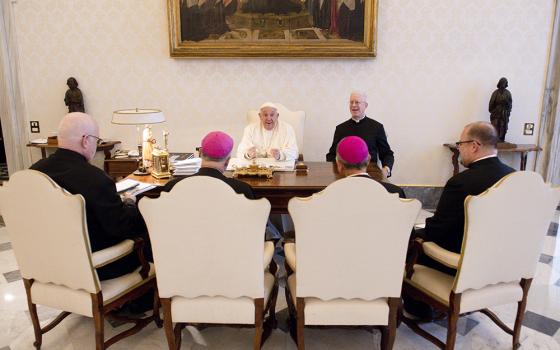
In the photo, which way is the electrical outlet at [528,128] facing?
toward the camera

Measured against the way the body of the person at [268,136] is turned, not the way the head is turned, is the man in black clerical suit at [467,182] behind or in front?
in front

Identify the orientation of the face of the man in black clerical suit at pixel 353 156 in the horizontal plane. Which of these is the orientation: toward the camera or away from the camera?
away from the camera

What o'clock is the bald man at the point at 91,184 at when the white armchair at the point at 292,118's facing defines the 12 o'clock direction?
The bald man is roughly at 1 o'clock from the white armchair.

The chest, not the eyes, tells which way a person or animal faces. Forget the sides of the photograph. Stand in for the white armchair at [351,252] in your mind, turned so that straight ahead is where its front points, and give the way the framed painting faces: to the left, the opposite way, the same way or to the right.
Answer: the opposite way

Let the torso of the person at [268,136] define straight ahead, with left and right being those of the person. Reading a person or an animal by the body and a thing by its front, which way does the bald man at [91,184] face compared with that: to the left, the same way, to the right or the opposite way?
the opposite way

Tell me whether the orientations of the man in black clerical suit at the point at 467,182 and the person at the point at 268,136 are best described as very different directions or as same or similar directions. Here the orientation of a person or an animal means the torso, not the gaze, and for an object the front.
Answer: very different directions

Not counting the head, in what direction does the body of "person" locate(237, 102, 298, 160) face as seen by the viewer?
toward the camera

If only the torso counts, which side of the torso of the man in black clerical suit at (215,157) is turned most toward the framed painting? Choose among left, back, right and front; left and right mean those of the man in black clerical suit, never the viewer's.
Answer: front

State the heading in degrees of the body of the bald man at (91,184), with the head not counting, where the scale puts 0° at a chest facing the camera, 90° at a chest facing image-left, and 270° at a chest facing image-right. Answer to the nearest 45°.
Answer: approximately 225°

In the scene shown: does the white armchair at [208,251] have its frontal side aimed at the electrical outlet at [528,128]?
no

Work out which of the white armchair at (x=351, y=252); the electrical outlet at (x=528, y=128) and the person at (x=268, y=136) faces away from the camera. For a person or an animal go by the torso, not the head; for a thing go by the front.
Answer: the white armchair

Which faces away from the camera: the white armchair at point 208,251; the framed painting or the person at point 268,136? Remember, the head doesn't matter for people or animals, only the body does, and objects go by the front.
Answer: the white armchair

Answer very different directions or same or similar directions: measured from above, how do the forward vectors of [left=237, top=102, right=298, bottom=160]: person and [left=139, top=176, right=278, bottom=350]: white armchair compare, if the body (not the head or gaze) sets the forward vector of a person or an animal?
very different directions

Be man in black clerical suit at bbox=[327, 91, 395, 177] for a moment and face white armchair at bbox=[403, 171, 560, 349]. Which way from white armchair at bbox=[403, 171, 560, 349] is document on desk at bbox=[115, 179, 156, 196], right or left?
right

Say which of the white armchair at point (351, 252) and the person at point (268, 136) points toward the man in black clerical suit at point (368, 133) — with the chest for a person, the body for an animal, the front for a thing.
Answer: the white armchair

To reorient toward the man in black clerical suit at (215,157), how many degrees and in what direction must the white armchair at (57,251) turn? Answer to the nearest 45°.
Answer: approximately 45° to its right

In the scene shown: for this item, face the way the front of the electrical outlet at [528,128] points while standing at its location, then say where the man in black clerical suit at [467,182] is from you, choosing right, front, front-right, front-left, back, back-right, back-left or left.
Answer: front

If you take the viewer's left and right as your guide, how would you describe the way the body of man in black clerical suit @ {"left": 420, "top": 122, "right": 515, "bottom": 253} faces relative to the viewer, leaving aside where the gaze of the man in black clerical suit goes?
facing away from the viewer and to the left of the viewer

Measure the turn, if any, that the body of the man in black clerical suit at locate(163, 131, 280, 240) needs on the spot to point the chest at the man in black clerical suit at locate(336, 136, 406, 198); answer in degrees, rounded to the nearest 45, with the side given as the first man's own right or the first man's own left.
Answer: approximately 90° to the first man's own right

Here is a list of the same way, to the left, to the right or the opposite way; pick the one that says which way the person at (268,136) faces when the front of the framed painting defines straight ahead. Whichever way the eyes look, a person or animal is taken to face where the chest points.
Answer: the same way

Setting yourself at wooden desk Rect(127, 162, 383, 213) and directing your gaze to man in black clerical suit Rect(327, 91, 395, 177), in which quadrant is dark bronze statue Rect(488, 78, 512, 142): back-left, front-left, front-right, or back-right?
front-right

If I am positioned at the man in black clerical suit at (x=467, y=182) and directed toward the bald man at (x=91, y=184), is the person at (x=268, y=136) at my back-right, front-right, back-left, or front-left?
front-right

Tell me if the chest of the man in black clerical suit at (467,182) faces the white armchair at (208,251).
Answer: no
